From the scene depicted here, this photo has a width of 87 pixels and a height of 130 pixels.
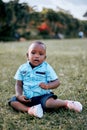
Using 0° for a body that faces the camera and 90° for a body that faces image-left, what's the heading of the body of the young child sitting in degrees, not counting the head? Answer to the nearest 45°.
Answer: approximately 0°
